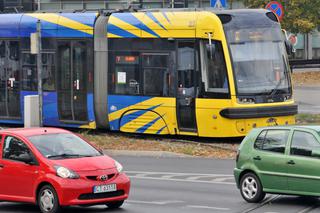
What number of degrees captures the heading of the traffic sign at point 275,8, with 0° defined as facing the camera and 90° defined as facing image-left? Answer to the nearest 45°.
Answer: approximately 0°

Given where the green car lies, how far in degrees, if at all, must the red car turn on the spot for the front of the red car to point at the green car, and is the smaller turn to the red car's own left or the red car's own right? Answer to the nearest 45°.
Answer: approximately 45° to the red car's own left

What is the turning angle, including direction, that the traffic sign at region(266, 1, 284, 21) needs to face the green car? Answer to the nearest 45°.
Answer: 0° — it already faces it

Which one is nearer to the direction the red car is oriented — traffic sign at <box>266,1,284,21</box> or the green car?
the green car

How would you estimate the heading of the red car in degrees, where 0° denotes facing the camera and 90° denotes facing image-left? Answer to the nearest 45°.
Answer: approximately 315°

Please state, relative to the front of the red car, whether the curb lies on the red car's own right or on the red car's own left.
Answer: on the red car's own left

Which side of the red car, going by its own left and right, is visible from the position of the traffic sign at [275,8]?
left
